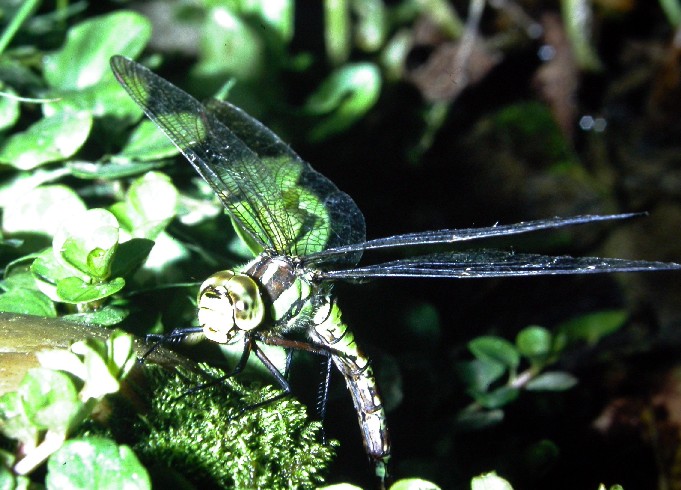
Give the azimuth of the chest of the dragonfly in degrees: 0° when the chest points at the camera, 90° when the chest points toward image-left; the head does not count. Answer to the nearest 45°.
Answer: approximately 45°

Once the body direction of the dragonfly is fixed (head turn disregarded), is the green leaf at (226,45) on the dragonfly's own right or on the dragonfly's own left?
on the dragonfly's own right

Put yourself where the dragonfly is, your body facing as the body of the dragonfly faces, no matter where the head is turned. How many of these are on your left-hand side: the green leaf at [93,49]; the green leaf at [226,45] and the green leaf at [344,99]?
0

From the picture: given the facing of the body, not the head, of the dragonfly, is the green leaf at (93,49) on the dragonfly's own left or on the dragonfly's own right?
on the dragonfly's own right

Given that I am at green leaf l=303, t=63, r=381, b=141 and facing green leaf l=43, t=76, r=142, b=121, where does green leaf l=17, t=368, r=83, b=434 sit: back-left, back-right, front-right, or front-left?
front-left

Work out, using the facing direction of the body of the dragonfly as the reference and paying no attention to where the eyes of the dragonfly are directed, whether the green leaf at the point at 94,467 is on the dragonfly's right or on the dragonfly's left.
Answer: on the dragonfly's left

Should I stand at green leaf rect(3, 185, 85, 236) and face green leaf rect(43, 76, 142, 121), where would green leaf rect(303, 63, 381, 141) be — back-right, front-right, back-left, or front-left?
front-right

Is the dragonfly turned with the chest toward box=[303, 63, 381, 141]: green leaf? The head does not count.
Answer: no

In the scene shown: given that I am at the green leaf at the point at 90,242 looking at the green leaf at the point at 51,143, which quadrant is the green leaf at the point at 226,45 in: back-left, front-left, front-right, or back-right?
front-right
